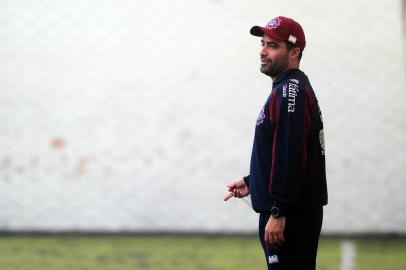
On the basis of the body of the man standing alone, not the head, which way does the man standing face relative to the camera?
to the viewer's left
